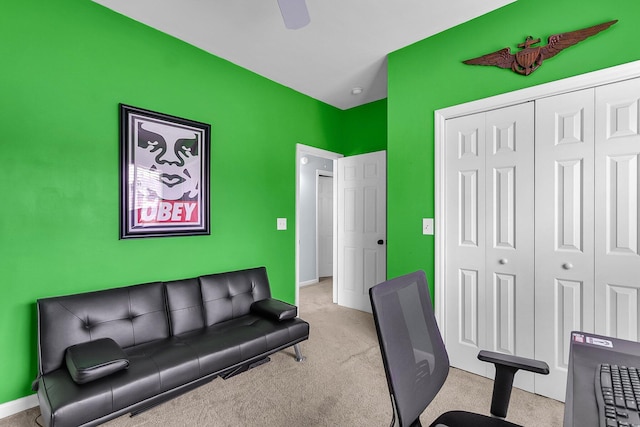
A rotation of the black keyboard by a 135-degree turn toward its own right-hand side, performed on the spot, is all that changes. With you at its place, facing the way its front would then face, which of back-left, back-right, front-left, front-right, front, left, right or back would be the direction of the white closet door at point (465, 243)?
left

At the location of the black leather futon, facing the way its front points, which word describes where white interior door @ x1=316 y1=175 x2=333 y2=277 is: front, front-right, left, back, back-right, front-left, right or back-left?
left

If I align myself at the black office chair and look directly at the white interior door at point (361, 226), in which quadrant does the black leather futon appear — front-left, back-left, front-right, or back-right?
front-left

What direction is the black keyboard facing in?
to the viewer's left

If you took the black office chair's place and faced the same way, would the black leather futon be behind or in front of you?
behind

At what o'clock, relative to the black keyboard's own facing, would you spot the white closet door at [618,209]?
The white closet door is roughly at 3 o'clock from the black keyboard.

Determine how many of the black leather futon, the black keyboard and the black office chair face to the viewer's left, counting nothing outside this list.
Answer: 1

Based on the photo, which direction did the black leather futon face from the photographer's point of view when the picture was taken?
facing the viewer and to the right of the viewer

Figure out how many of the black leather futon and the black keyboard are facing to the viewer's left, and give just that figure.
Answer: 1

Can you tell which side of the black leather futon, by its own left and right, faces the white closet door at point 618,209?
front

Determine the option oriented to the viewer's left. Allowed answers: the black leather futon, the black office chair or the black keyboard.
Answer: the black keyboard

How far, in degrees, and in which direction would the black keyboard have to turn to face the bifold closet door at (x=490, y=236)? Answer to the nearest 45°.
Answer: approximately 45° to its right

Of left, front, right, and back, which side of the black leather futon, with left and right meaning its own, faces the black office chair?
front

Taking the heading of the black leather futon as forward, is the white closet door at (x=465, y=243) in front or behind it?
in front
